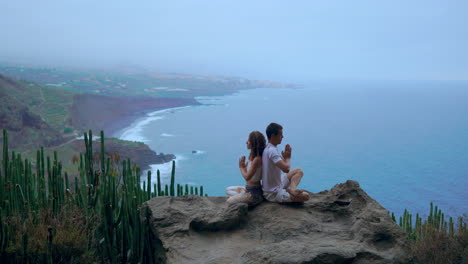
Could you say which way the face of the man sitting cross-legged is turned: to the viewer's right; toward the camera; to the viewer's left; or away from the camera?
to the viewer's right

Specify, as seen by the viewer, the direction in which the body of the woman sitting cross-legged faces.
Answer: to the viewer's left

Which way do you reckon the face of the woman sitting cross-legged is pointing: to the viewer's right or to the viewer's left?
to the viewer's left

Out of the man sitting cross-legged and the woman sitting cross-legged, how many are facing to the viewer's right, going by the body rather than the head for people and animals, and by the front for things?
1

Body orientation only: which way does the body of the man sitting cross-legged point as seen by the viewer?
to the viewer's right

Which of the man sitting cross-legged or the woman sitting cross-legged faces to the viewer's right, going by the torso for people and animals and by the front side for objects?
the man sitting cross-legged

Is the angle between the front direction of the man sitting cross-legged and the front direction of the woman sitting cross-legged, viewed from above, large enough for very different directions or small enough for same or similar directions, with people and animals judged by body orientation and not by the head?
very different directions
